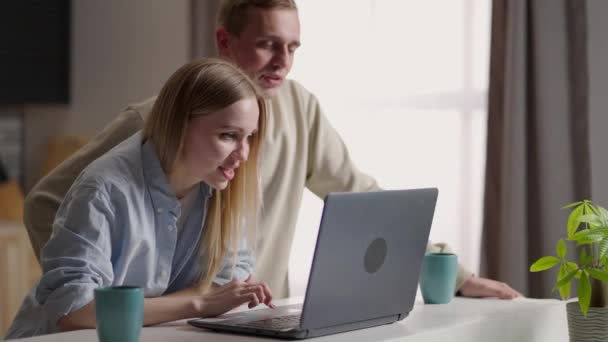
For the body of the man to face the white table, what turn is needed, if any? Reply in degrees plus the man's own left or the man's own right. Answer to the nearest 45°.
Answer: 0° — they already face it

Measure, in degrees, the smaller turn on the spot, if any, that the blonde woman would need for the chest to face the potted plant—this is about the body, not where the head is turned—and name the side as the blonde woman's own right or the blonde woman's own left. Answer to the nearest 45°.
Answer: approximately 45° to the blonde woman's own left

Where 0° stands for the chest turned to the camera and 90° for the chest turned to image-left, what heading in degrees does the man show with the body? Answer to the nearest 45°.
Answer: approximately 315°

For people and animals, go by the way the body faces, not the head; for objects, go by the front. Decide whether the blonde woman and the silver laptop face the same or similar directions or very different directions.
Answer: very different directions

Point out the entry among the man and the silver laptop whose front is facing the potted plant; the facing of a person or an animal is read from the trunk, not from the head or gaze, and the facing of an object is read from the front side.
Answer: the man

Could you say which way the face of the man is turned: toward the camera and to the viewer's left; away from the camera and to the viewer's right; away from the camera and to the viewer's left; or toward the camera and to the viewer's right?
toward the camera and to the viewer's right

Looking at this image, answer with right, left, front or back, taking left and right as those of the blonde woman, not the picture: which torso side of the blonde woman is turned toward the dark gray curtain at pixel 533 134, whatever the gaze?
left

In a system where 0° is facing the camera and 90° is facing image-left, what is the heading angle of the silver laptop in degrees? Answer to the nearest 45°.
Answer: approximately 135°

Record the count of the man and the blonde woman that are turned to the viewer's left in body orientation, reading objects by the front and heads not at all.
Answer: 0

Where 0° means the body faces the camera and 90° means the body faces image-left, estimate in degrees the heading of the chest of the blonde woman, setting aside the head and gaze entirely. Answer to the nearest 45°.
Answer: approximately 315°

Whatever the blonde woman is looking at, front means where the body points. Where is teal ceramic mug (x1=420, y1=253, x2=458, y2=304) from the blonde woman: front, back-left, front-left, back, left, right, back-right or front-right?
front-left
